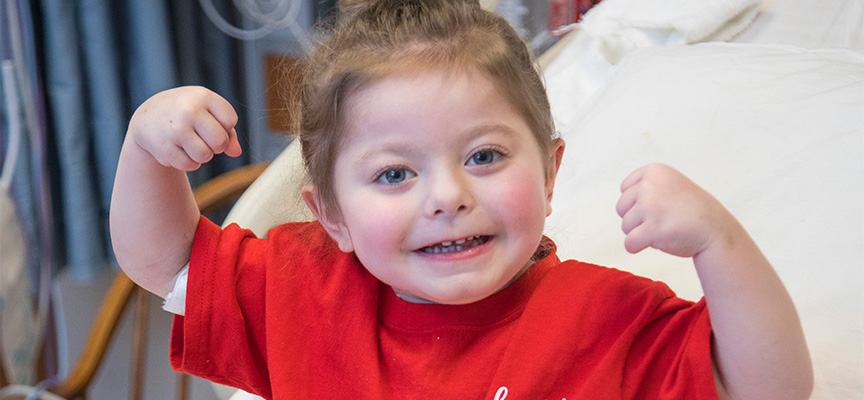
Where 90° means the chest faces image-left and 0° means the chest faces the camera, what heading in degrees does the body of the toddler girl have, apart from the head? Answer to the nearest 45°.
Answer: approximately 0°

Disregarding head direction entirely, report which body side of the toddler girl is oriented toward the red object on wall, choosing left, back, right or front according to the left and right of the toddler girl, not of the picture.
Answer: back

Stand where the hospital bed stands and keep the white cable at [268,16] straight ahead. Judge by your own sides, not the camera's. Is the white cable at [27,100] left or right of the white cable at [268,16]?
left

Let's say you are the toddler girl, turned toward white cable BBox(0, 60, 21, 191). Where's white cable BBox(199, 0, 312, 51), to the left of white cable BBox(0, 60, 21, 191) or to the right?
right

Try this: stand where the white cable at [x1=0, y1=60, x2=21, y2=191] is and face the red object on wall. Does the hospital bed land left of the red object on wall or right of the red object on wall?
right

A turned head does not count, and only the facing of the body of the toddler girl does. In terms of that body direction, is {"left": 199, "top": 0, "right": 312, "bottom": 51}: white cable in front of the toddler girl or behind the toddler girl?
behind

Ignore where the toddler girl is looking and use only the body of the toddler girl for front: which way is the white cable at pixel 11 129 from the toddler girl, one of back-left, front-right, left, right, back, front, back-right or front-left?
back-right

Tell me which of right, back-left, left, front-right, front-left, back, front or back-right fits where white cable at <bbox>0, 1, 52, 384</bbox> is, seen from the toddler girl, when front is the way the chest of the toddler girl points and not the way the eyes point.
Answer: back-right
